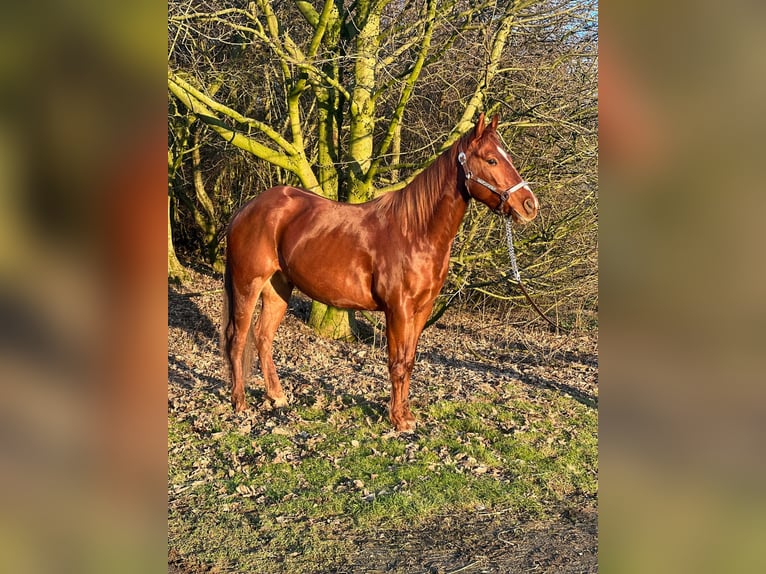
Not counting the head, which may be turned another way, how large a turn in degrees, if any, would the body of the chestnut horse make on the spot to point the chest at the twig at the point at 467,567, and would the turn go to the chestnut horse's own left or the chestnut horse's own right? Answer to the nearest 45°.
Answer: approximately 45° to the chestnut horse's own right

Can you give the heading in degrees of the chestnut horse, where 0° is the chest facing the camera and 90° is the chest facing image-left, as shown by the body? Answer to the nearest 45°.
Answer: approximately 315°
